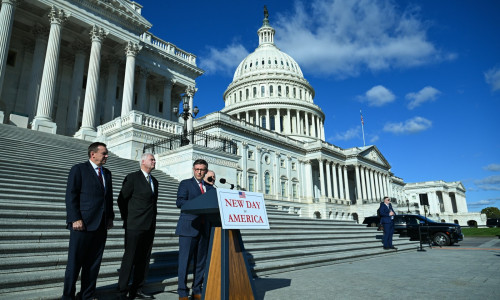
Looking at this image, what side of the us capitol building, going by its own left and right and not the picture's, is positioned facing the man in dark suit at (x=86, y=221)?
front

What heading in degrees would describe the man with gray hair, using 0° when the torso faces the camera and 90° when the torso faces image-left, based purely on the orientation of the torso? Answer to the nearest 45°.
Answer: approximately 315°

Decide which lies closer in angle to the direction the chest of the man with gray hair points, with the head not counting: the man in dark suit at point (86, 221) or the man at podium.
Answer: the man at podium

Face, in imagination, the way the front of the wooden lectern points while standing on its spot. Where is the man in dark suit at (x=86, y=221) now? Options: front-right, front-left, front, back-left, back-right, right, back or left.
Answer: back-right

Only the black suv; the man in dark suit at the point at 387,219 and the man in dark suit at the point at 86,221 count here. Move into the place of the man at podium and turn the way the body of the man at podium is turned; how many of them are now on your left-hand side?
2

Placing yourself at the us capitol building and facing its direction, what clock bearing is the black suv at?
The black suv is roughly at 11 o'clock from the us capitol building.

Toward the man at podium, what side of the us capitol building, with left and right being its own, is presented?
front

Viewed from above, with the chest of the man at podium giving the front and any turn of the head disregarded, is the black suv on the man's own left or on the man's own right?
on the man's own left

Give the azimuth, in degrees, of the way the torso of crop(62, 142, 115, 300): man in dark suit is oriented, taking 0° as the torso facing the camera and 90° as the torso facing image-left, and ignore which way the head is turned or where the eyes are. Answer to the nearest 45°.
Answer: approximately 315°
